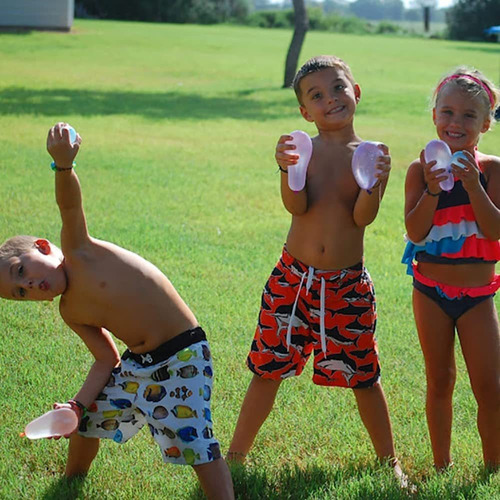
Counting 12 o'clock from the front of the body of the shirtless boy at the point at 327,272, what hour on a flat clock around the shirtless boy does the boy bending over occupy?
The boy bending over is roughly at 2 o'clock from the shirtless boy.

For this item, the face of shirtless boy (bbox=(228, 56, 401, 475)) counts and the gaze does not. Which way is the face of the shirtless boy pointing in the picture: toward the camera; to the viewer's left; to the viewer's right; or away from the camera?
toward the camera

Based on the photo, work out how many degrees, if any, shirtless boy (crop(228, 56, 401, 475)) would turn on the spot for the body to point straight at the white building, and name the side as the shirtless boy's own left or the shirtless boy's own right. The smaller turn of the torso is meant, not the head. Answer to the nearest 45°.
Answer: approximately 180°

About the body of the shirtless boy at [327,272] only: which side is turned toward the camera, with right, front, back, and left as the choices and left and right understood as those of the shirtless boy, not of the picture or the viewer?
front

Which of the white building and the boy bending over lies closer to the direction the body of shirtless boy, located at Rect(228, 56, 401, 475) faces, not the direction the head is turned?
the boy bending over
